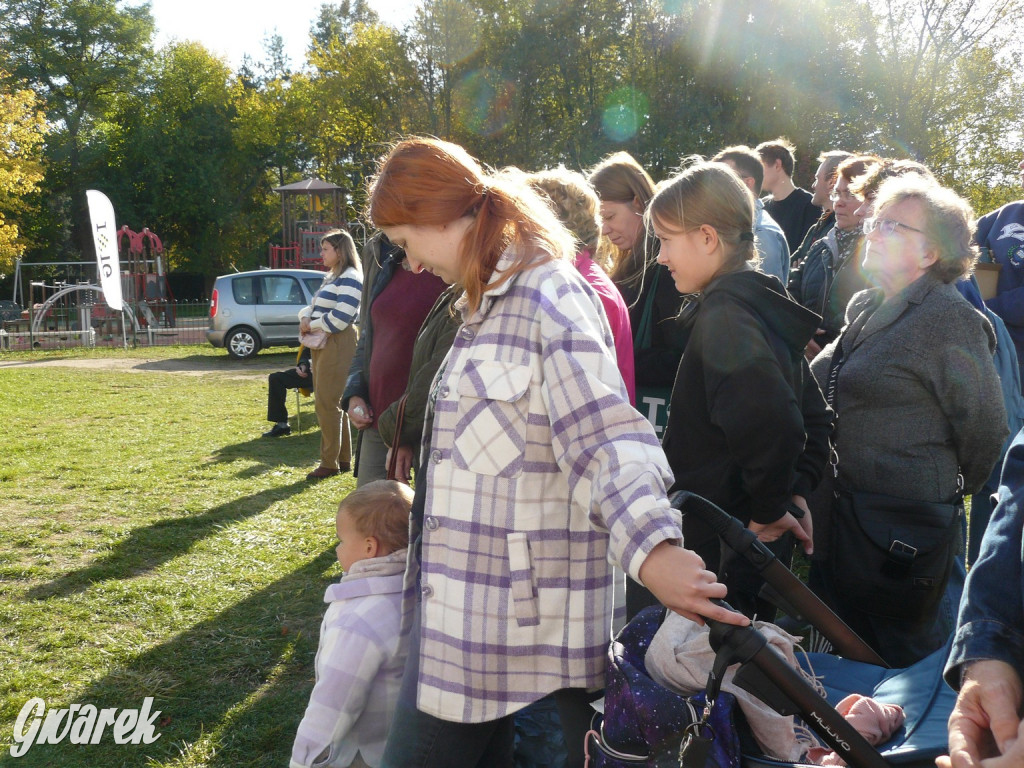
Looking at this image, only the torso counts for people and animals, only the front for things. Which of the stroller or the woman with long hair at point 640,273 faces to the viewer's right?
the stroller

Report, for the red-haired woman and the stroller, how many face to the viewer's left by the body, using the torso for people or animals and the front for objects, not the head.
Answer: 1

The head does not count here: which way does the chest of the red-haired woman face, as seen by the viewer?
to the viewer's left

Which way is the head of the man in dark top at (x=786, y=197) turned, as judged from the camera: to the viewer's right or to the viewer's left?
to the viewer's left

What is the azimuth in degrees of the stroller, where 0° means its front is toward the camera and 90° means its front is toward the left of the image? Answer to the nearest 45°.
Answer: approximately 270°

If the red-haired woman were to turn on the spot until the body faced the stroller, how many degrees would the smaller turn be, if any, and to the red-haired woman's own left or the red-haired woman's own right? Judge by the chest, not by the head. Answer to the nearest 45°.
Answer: approximately 180°

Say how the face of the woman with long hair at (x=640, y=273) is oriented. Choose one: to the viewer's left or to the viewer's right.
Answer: to the viewer's left

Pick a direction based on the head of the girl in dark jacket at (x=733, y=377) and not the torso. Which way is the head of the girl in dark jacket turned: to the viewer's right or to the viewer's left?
to the viewer's left
